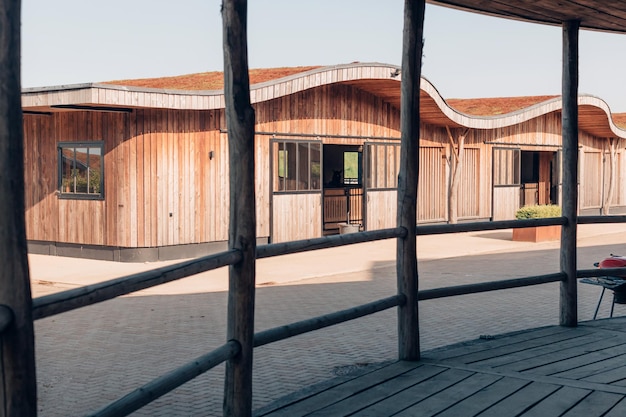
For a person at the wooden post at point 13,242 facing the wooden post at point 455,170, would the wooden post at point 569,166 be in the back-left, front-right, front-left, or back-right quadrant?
front-right

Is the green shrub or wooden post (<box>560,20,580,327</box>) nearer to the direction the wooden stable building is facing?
the wooden post

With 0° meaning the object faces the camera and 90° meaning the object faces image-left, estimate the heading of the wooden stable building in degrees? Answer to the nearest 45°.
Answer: approximately 315°

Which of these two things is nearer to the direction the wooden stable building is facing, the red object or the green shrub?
the red object

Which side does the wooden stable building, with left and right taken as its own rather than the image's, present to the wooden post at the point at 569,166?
front

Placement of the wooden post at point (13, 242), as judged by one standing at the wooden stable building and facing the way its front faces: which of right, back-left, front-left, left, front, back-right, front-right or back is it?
front-right

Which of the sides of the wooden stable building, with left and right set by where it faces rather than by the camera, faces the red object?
front

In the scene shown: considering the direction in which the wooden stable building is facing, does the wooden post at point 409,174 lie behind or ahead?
ahead
